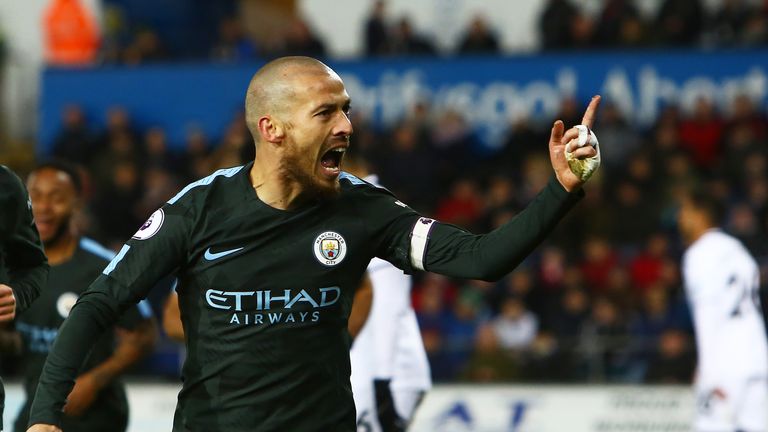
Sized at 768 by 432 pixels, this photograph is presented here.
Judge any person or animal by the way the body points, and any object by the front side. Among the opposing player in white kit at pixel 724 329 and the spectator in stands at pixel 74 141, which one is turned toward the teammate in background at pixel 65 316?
the spectator in stands

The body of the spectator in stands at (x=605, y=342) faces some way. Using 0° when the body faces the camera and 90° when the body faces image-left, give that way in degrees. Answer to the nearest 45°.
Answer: approximately 0°

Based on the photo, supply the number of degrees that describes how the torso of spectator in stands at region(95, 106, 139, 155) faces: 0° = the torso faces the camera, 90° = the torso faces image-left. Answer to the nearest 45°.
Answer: approximately 0°

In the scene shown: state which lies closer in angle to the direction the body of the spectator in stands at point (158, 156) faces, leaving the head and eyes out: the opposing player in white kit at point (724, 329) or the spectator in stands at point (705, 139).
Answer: the opposing player in white kit

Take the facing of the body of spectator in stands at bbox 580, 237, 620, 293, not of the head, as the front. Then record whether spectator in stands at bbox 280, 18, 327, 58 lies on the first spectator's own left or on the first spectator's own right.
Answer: on the first spectator's own right

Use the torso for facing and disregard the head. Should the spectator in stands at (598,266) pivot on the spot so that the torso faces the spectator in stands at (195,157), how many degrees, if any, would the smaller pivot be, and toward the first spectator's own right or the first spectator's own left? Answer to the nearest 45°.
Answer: approximately 90° to the first spectator's own right

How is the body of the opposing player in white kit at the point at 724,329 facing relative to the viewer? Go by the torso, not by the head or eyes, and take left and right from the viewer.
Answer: facing away from the viewer and to the left of the viewer

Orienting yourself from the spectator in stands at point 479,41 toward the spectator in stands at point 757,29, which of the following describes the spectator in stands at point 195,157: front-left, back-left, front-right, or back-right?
back-right
